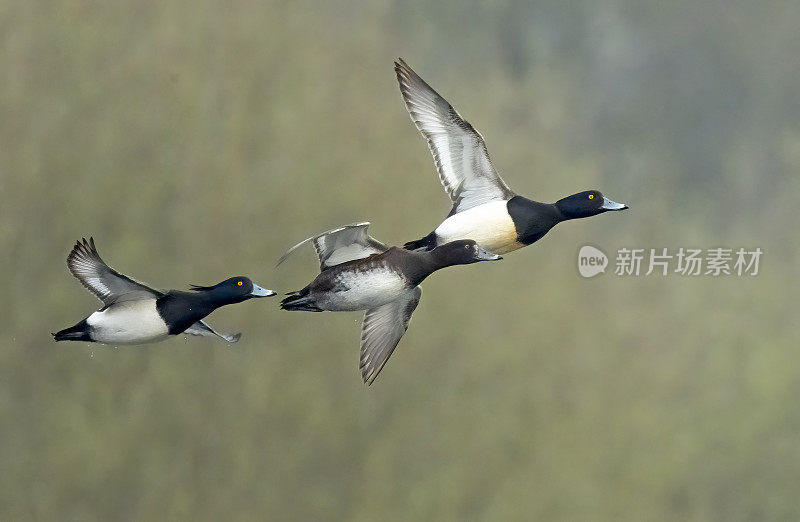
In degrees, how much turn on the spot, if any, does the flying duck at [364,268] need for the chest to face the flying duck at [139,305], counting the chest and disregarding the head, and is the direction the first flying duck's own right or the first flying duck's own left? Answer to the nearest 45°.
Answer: approximately 180°

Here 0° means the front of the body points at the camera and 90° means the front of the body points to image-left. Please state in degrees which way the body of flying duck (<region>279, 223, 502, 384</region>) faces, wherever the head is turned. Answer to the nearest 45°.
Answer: approximately 270°

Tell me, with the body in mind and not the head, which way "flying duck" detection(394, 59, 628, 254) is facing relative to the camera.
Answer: to the viewer's right

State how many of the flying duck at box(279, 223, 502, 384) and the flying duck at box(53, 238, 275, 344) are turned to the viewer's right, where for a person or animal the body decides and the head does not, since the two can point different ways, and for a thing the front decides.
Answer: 2

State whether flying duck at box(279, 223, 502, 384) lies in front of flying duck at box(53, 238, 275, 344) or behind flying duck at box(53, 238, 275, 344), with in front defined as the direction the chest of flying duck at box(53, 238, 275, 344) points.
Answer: in front

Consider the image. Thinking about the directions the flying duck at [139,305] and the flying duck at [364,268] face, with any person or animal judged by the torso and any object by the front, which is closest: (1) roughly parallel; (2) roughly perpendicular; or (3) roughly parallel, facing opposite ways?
roughly parallel

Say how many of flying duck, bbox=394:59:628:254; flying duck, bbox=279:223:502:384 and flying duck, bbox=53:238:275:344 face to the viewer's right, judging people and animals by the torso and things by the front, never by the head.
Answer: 3

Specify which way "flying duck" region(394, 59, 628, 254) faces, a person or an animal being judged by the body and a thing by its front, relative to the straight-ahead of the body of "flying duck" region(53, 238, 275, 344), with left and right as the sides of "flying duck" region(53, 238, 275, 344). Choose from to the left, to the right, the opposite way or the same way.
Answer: the same way

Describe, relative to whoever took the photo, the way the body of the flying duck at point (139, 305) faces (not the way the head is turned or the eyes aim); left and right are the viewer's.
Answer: facing to the right of the viewer

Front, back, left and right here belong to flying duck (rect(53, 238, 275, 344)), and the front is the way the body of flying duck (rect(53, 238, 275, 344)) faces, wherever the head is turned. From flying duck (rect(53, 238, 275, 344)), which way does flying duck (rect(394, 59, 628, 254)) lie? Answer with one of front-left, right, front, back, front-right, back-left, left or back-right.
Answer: front

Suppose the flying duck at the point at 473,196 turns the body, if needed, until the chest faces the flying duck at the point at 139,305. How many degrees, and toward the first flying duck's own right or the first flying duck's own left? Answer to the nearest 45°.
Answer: approximately 180°
